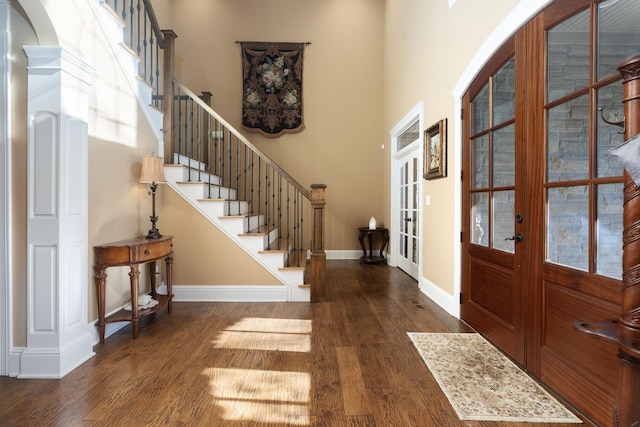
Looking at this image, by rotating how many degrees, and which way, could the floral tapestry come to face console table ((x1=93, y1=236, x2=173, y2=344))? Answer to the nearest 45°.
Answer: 0° — it already faces it

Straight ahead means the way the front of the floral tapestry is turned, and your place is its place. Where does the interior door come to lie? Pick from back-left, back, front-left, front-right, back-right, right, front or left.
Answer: front-left

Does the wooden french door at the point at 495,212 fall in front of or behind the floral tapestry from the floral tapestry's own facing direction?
in front

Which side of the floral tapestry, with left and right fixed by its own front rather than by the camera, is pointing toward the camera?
front

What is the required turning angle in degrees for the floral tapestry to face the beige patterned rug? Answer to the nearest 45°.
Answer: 0° — it already faces it

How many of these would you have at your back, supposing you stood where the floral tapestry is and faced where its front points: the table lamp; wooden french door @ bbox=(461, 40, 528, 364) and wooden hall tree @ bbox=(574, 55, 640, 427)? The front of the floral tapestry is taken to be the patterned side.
0

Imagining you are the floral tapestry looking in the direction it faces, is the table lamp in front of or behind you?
in front

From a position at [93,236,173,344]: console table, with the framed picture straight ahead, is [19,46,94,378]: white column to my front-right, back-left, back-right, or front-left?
back-right

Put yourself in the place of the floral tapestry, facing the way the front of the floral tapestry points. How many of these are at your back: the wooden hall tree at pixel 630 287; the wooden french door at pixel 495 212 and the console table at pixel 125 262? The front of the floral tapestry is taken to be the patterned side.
0

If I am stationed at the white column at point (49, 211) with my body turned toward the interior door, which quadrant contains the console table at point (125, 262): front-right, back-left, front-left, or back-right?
front-left

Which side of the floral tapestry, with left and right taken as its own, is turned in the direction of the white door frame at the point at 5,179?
front

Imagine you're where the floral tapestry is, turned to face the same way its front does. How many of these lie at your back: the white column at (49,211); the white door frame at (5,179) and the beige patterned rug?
0

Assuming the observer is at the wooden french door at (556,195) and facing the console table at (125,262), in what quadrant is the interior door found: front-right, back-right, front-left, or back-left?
front-right
